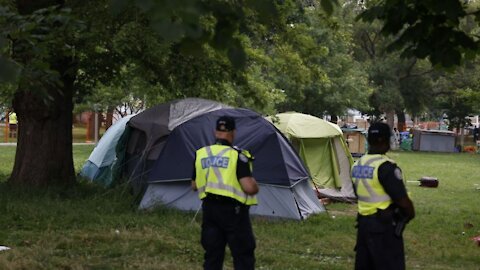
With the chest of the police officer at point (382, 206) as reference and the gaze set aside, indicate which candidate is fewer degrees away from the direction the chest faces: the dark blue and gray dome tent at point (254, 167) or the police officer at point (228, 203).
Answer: the dark blue and gray dome tent

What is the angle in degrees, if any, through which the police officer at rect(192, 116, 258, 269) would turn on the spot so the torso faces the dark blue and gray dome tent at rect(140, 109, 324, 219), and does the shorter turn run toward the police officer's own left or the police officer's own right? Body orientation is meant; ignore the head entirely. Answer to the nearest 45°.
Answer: approximately 45° to the police officer's own left

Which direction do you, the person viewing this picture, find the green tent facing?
facing the viewer

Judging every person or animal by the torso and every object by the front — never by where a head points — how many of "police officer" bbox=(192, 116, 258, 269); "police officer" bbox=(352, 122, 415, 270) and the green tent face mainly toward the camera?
1

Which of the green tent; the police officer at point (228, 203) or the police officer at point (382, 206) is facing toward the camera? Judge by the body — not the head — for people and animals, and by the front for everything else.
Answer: the green tent

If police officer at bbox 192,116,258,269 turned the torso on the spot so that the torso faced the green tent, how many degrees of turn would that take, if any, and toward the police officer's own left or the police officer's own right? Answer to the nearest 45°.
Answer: approximately 45° to the police officer's own left

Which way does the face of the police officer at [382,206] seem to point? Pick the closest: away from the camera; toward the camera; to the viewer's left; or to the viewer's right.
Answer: away from the camera

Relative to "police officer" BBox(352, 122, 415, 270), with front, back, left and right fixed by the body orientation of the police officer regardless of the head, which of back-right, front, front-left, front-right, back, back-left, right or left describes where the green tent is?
front-left

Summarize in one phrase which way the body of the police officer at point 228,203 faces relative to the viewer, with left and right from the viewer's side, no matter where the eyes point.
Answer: facing away from the viewer and to the right of the viewer

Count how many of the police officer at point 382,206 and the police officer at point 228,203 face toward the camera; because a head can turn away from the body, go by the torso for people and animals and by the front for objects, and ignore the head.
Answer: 0

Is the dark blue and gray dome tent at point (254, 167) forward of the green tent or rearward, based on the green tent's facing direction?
forward

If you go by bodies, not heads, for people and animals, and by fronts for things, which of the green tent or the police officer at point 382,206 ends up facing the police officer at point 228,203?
the green tent

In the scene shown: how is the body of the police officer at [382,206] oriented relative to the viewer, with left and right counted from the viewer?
facing away from the viewer and to the right of the viewer

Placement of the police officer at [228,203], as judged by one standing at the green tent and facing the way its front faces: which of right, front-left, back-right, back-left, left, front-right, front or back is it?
front
